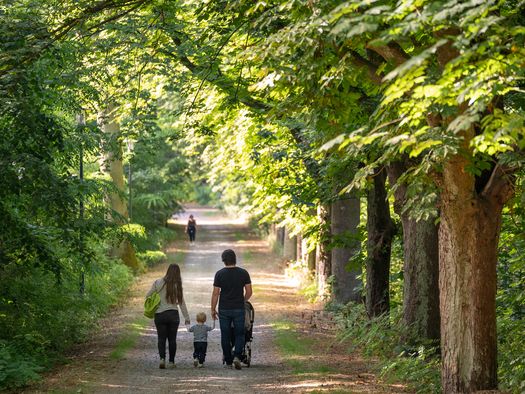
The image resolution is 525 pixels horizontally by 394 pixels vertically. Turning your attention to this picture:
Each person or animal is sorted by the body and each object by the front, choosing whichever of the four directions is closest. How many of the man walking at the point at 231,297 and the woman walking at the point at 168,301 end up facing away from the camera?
2

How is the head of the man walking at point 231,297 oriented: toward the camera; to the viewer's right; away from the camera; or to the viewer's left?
away from the camera

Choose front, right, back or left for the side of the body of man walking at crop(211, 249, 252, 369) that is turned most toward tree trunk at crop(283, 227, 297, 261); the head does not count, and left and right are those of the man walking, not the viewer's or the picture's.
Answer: front

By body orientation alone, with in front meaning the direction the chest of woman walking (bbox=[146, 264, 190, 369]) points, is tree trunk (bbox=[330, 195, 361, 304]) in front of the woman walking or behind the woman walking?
in front

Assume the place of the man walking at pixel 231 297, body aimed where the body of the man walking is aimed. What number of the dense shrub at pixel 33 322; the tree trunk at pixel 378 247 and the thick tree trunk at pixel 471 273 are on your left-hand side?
1

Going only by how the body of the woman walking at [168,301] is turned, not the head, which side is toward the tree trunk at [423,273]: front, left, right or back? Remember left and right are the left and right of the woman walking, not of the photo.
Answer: right

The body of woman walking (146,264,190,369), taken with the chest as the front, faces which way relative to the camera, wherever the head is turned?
away from the camera

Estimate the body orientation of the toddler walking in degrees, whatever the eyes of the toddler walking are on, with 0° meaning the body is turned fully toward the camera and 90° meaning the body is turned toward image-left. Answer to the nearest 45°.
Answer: approximately 180°

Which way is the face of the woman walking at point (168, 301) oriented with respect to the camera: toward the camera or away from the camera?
away from the camera

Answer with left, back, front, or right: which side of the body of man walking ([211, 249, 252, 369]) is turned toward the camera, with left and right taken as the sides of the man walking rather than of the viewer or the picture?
back

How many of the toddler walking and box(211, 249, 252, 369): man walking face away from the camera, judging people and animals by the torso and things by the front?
2
